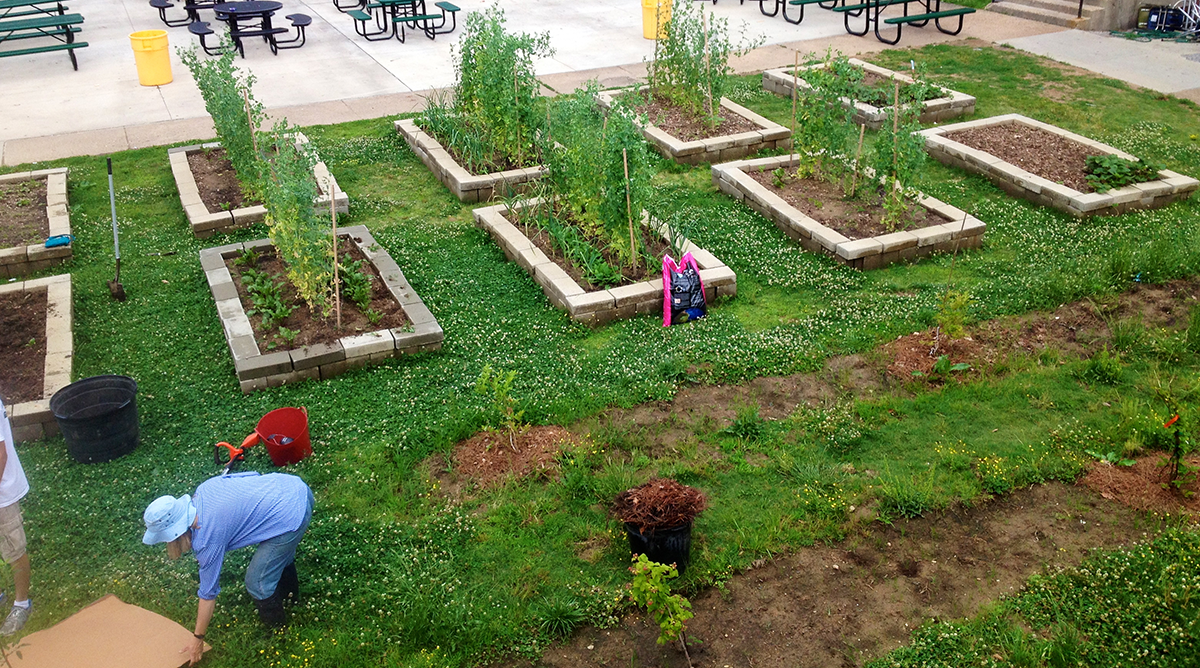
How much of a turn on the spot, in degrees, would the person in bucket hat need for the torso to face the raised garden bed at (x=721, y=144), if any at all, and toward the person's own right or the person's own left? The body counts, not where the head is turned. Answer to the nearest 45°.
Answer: approximately 135° to the person's own right

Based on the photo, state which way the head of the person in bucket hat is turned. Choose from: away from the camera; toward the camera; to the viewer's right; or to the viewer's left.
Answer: to the viewer's left

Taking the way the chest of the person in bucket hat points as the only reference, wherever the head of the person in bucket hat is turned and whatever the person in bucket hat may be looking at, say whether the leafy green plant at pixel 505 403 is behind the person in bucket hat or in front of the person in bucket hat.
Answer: behind

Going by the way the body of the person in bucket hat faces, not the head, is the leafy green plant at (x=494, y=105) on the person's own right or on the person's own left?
on the person's own right

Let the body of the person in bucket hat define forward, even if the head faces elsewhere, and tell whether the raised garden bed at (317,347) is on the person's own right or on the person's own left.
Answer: on the person's own right

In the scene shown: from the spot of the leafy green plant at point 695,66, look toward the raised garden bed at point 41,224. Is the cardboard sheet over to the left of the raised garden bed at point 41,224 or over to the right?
left

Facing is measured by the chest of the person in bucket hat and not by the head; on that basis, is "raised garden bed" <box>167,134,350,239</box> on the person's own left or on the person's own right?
on the person's own right

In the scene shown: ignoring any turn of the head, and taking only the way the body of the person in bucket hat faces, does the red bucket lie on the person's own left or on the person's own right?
on the person's own right

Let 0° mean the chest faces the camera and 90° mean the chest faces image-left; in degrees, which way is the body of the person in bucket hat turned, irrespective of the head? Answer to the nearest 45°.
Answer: approximately 90°

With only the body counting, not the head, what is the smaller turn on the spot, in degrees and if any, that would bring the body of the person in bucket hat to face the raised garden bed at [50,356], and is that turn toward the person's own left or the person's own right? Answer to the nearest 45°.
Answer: approximately 90° to the person's own right
